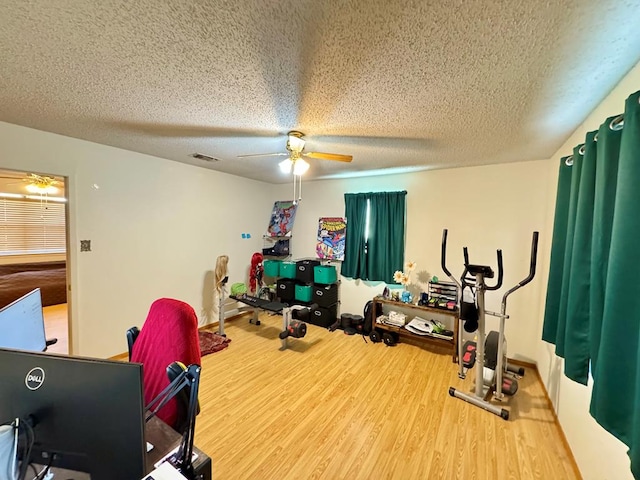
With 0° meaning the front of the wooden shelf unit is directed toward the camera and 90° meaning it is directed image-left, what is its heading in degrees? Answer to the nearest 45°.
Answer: approximately 45°

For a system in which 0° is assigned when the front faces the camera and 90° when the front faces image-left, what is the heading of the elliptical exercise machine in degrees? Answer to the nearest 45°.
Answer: approximately 45°

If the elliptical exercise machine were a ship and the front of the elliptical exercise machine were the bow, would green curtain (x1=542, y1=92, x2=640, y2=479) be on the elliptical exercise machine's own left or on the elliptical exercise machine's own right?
on the elliptical exercise machine's own left

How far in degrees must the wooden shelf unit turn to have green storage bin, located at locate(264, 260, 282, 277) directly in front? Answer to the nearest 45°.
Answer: approximately 45° to its right

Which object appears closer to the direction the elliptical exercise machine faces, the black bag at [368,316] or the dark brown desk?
the dark brown desk
